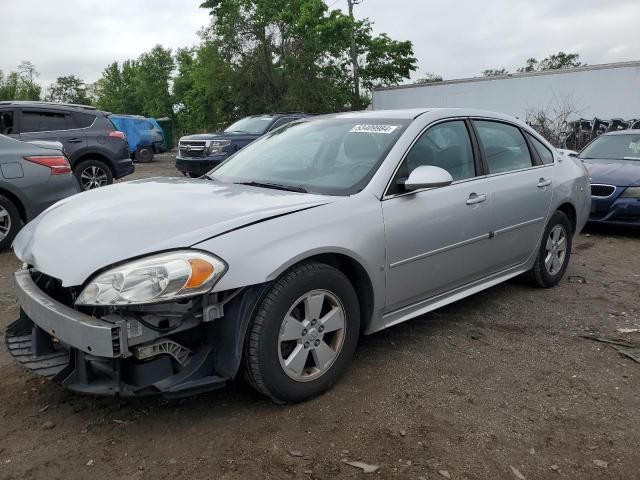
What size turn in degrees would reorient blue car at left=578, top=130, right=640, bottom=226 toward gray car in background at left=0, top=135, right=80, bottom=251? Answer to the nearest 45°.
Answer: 0° — it already faces it

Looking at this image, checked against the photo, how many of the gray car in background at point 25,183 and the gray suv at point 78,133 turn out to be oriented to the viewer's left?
2

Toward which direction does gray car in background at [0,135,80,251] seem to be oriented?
to the viewer's left

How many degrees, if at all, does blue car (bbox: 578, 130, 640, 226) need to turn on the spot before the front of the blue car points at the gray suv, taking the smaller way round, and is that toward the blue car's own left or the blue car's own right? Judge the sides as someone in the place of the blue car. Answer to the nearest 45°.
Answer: approximately 45° to the blue car's own right

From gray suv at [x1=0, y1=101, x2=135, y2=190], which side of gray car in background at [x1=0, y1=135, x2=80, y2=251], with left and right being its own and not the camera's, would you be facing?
right

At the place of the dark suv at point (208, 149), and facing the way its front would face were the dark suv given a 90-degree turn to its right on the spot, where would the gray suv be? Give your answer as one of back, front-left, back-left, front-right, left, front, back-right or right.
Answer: left

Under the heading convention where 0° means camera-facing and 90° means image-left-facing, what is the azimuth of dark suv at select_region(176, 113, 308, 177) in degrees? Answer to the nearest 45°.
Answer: approximately 45°

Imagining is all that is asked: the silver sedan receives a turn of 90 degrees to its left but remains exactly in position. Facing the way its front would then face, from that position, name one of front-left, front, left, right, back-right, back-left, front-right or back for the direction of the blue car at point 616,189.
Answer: left

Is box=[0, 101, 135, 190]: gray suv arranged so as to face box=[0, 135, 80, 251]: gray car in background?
no

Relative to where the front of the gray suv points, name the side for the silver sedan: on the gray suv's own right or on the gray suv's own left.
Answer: on the gray suv's own left

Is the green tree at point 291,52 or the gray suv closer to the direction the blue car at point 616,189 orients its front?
the gray suv

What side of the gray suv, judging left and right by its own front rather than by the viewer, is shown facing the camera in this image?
left

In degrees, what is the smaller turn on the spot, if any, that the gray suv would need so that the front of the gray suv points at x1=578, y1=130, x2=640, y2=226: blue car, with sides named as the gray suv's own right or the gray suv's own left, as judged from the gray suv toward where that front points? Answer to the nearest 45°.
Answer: approximately 135° to the gray suv's own left

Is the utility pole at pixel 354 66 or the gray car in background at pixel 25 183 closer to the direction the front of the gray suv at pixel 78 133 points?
the gray car in background
